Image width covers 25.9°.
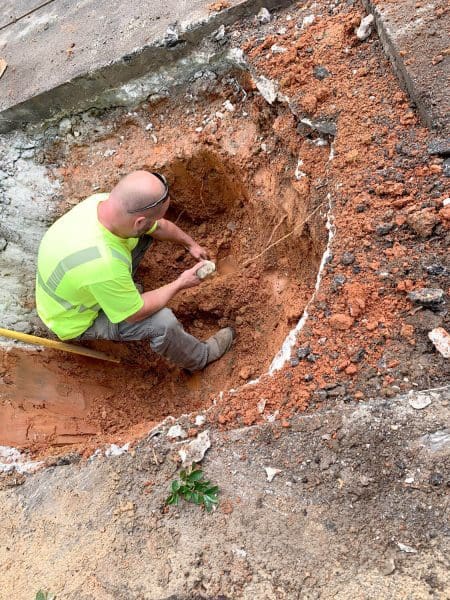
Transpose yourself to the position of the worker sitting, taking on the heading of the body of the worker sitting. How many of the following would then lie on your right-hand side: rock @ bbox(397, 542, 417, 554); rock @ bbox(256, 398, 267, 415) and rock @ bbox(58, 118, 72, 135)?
2

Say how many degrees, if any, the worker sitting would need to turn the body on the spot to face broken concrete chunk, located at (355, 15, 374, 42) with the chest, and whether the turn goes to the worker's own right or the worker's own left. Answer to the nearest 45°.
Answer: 0° — they already face it

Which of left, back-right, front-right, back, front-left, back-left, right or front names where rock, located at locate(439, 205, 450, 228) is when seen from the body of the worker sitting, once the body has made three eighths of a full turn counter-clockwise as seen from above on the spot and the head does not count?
back

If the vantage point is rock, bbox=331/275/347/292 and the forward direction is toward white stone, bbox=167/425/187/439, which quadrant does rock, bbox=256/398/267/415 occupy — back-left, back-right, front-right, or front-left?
front-left

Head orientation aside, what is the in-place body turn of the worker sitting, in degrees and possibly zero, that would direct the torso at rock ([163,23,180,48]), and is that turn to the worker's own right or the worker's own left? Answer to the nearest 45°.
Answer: approximately 45° to the worker's own left

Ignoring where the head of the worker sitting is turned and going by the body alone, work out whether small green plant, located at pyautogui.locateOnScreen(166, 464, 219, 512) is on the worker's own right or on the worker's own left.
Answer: on the worker's own right

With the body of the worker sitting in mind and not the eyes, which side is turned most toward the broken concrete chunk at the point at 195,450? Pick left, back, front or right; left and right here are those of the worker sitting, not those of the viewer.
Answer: right

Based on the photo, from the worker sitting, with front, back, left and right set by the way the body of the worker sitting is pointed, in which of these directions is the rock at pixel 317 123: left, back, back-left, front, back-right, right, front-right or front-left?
front

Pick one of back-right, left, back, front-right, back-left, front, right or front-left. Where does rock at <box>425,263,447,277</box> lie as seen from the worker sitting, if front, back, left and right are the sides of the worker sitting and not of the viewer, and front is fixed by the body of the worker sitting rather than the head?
front-right

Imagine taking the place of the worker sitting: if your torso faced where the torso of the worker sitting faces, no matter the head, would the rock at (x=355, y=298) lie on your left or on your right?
on your right

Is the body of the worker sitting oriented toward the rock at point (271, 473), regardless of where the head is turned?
no

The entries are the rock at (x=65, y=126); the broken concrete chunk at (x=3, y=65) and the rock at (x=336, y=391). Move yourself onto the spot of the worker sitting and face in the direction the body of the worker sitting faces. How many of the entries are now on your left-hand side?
2

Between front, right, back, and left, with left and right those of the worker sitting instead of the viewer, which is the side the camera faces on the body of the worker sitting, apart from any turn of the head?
right

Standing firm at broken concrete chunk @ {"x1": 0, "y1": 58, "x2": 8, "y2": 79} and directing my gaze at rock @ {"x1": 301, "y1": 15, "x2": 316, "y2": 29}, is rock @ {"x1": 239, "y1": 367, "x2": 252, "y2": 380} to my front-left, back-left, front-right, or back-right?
front-right
